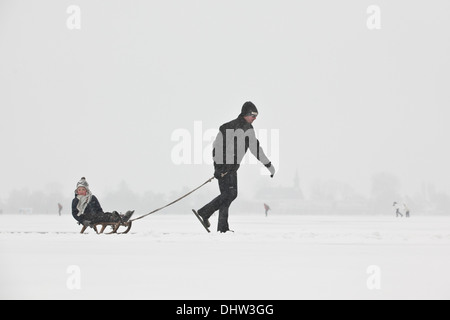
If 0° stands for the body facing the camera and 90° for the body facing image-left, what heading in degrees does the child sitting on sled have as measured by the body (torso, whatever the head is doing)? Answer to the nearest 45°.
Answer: approximately 270°

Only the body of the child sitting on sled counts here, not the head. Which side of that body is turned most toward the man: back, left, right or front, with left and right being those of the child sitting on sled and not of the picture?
front

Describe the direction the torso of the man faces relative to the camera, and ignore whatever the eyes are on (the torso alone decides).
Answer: to the viewer's right

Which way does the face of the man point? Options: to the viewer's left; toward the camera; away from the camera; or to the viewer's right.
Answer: to the viewer's right

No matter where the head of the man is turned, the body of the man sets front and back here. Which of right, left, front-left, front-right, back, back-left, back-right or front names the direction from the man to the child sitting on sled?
back

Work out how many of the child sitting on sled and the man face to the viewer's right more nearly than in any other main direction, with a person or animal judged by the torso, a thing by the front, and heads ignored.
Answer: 2
